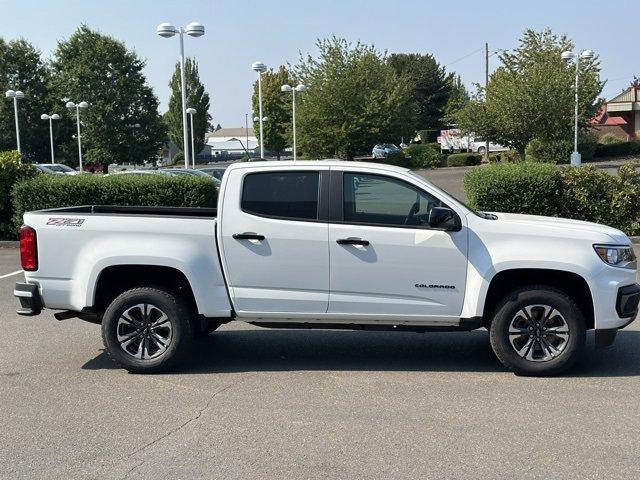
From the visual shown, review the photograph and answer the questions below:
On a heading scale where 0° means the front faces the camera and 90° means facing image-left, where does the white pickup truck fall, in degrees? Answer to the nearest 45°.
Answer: approximately 270°

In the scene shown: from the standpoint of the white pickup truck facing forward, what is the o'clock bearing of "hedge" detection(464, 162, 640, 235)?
The hedge is roughly at 10 o'clock from the white pickup truck.

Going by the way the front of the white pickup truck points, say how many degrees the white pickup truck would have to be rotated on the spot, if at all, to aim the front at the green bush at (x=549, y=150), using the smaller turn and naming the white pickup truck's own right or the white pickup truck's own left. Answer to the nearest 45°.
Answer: approximately 90° to the white pickup truck's own left

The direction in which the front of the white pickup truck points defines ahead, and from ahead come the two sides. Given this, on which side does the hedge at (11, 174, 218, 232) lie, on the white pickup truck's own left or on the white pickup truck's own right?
on the white pickup truck's own left

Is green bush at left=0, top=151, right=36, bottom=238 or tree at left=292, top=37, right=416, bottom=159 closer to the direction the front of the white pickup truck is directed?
the tree

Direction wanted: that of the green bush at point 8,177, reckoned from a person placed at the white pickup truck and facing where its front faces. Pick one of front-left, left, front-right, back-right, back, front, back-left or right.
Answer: back-left

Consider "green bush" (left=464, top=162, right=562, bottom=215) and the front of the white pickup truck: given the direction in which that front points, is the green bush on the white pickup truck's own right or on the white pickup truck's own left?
on the white pickup truck's own left

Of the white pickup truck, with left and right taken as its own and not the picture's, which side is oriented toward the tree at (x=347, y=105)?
left
